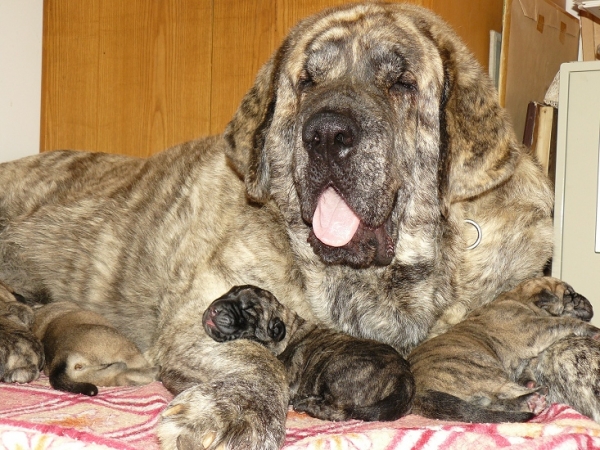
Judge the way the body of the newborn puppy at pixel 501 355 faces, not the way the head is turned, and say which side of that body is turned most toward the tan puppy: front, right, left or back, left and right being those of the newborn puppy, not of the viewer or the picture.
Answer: back

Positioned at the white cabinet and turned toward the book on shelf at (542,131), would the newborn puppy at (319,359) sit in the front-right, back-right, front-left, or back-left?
back-left

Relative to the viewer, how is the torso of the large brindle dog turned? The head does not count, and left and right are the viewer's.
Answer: facing the viewer and to the right of the viewer

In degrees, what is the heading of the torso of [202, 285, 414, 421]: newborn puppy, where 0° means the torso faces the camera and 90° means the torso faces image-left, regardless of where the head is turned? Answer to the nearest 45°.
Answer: approximately 90°

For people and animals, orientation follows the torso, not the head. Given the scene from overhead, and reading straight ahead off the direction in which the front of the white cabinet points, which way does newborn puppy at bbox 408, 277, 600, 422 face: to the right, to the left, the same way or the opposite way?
to the left

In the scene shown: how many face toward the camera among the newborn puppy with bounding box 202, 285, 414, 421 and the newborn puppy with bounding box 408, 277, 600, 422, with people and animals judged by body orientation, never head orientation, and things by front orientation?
0

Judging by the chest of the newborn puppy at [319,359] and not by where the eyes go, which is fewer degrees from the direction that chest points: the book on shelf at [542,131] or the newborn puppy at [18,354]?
the newborn puppy

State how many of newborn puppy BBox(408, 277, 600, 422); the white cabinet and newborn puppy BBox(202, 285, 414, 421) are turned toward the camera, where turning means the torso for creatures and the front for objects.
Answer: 1

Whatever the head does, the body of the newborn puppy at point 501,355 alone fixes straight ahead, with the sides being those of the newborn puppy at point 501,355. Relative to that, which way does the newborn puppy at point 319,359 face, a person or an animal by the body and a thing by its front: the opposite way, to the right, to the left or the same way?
the opposite way

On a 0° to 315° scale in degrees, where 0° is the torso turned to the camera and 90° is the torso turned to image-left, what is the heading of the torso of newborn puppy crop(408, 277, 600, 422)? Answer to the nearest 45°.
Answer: approximately 270°

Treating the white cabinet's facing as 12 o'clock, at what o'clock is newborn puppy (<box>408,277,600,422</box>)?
The newborn puppy is roughly at 12 o'clock from the white cabinet.

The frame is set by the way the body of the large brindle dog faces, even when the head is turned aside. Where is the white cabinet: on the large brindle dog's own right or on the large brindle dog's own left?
on the large brindle dog's own left

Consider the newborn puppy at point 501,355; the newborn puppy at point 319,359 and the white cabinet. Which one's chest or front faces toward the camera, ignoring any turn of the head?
the white cabinet

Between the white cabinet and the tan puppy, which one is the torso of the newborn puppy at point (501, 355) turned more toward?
the white cabinet

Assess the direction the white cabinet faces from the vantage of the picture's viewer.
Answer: facing the viewer
